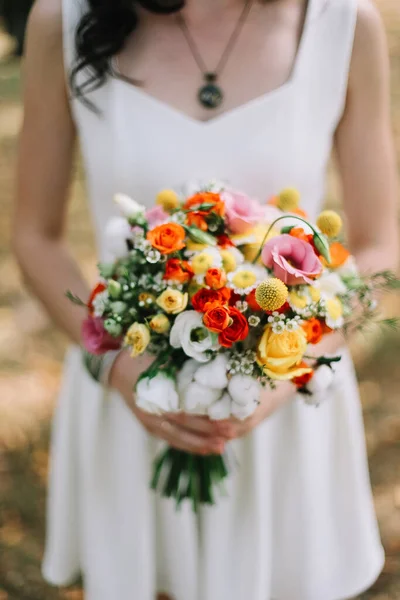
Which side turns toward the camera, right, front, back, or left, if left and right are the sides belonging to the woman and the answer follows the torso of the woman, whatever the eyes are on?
front

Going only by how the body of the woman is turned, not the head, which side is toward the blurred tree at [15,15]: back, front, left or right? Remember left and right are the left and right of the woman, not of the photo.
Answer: back
